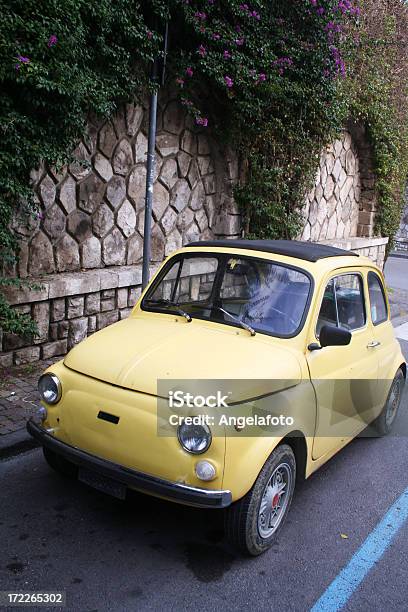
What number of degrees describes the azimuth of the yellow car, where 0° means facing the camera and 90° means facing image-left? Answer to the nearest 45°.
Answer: approximately 45°
